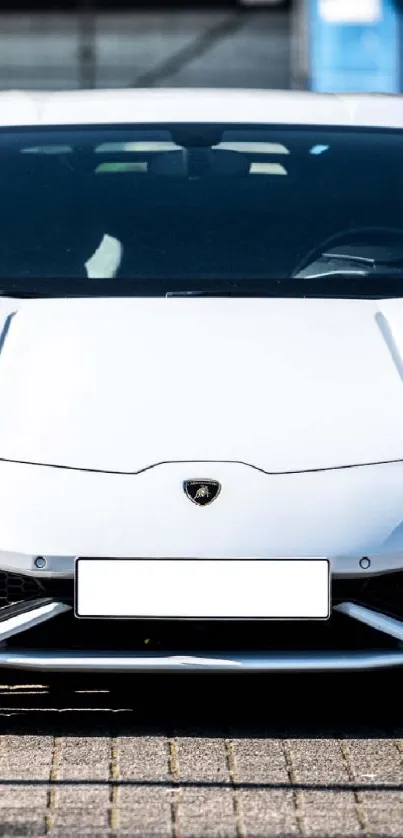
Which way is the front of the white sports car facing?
toward the camera
